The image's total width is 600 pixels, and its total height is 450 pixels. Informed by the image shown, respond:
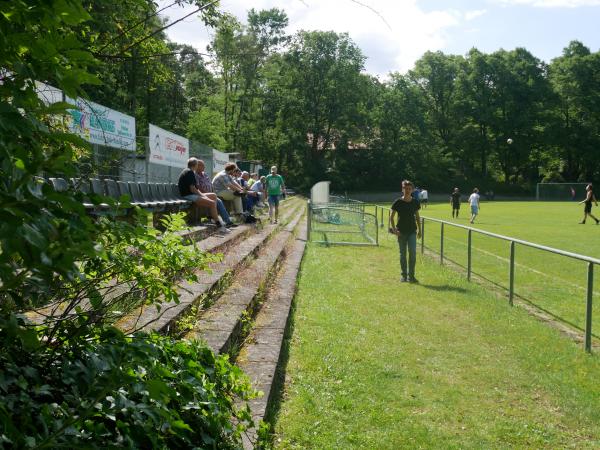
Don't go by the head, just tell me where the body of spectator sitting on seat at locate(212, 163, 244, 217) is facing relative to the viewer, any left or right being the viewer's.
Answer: facing to the right of the viewer

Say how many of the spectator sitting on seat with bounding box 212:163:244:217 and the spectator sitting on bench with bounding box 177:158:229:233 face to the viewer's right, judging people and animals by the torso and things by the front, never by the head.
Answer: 2

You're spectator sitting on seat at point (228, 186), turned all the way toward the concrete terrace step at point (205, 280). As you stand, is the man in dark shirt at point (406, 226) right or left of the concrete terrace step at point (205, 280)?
left

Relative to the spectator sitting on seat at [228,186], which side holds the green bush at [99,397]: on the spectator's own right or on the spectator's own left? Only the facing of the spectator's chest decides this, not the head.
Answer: on the spectator's own right

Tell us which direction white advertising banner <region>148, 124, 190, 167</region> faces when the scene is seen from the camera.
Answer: facing the viewer and to the right of the viewer

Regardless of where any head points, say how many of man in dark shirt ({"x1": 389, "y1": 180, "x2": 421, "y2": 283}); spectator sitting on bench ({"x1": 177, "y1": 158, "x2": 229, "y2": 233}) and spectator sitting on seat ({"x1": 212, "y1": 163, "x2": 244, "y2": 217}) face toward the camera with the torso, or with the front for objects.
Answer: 1

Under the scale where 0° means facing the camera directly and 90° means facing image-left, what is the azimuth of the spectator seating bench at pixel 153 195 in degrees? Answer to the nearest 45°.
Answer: approximately 315°

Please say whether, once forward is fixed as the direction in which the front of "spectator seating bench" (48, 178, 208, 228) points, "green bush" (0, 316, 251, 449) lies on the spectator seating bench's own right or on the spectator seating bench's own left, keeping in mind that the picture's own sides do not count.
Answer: on the spectator seating bench's own right

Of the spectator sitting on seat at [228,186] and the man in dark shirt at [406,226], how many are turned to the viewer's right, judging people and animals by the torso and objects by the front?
1

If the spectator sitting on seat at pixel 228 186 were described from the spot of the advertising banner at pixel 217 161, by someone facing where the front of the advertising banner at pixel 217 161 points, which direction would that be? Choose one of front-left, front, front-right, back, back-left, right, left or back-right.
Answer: front-right

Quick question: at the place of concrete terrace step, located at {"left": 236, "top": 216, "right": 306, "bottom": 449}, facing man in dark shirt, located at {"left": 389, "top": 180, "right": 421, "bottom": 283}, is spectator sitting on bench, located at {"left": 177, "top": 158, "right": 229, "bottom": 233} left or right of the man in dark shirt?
left

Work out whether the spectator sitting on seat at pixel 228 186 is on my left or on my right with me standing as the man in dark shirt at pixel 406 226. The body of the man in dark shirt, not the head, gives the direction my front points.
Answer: on my right

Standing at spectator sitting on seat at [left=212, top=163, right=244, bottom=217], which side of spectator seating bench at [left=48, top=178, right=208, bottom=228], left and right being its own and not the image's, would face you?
left

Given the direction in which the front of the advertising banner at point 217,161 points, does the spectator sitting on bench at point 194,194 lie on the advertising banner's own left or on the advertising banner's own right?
on the advertising banner's own right

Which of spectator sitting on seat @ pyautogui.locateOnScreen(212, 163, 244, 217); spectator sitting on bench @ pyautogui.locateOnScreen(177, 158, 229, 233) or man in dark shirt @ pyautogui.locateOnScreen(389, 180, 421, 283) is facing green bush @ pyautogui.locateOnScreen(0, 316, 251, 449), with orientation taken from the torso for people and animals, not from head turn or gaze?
the man in dark shirt

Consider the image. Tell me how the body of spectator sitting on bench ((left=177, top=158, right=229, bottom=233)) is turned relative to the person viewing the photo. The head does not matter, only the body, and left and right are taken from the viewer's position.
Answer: facing to the right of the viewer
